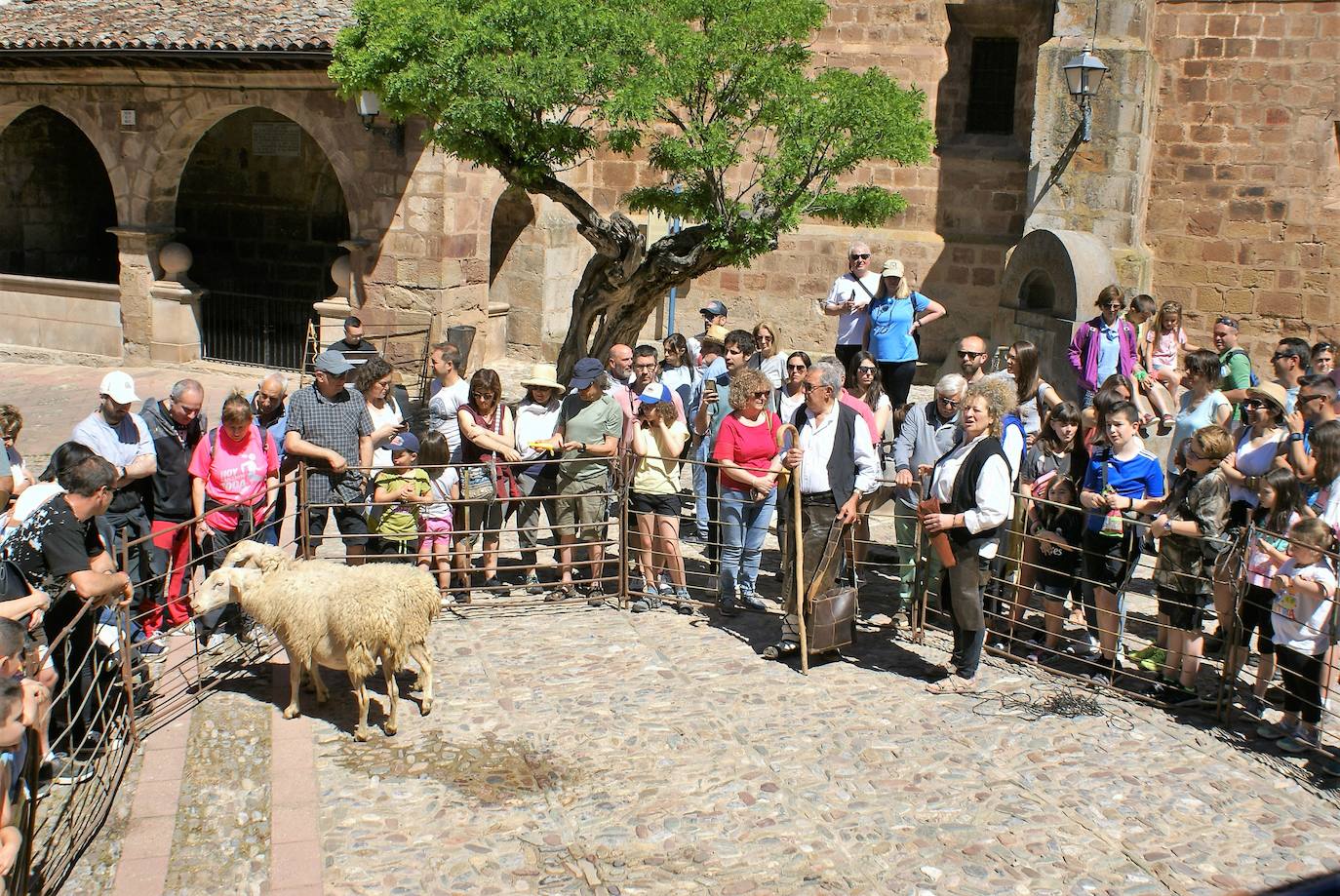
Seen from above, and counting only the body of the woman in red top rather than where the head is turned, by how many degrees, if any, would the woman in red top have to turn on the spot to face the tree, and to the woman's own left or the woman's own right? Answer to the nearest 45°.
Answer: approximately 135° to the woman's own left

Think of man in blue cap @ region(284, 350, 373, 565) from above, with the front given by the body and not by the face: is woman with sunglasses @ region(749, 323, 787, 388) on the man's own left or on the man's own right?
on the man's own left

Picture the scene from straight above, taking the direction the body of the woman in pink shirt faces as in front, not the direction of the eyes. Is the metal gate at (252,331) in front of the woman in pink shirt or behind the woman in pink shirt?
behind

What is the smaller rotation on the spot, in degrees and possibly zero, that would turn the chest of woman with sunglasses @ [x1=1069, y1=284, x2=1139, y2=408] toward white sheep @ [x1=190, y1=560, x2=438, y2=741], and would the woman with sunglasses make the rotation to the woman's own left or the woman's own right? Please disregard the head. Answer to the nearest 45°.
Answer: approximately 45° to the woman's own right

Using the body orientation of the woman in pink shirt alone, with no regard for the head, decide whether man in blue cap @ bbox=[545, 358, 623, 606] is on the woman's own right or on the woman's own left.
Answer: on the woman's own left

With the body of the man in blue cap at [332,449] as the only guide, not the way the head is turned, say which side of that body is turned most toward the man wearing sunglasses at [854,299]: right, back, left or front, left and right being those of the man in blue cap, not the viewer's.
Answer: left

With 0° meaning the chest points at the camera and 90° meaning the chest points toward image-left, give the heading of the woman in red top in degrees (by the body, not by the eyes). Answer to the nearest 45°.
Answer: approximately 315°

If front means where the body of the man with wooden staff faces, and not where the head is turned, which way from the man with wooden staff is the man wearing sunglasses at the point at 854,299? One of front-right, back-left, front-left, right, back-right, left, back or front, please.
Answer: back-right

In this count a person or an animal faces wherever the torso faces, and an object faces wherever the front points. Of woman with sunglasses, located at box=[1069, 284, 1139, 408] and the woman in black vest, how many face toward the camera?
1

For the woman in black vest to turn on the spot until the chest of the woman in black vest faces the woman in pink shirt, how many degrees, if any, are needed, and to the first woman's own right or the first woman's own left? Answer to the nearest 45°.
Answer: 0° — they already face them

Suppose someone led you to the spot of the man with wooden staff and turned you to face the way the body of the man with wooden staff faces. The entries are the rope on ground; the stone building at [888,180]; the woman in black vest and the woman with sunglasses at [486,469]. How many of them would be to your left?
2
